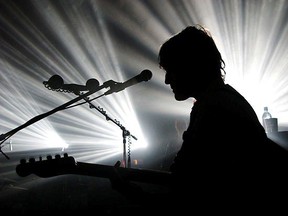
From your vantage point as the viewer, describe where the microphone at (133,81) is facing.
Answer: facing to the right of the viewer

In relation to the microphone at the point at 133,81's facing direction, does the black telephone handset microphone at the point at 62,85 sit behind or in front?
behind
